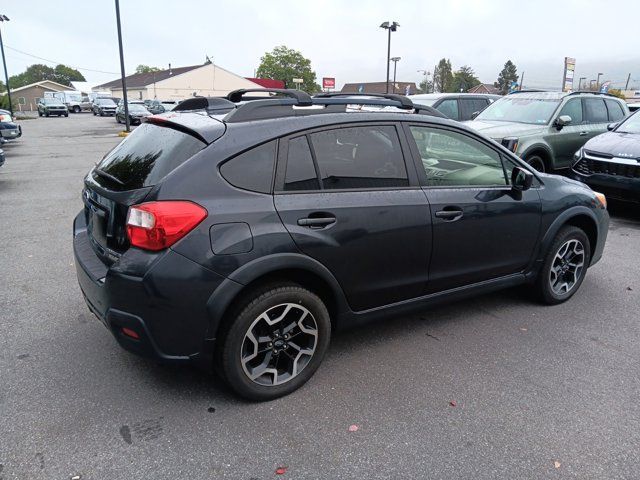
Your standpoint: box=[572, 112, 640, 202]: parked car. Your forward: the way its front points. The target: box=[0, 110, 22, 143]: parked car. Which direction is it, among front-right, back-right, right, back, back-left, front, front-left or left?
front-right

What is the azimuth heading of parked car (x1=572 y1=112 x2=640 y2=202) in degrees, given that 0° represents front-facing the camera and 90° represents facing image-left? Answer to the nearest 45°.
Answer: approximately 45°

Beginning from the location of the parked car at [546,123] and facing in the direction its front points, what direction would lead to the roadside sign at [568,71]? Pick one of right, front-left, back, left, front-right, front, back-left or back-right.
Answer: back-right

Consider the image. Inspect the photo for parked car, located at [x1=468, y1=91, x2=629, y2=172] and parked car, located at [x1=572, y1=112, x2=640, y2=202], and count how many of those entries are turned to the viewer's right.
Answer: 0

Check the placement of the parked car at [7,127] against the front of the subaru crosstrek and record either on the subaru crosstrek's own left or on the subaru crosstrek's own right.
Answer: on the subaru crosstrek's own left

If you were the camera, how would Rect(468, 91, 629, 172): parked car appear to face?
facing the viewer and to the left of the viewer

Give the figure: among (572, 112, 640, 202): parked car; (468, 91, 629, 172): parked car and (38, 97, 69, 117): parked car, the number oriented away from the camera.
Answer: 0

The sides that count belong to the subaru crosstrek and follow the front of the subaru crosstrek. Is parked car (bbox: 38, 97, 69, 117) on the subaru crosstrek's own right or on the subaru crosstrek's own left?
on the subaru crosstrek's own left

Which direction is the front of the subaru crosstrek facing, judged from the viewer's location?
facing away from the viewer and to the right of the viewer

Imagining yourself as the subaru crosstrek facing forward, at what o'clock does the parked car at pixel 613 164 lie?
The parked car is roughly at 12 o'clock from the subaru crosstrek.

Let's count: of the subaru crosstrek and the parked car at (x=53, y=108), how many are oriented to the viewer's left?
0

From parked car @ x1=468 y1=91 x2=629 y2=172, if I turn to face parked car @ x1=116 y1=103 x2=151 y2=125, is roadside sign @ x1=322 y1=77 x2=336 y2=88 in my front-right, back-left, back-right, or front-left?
front-right
